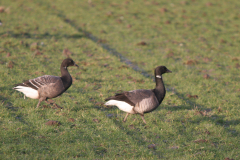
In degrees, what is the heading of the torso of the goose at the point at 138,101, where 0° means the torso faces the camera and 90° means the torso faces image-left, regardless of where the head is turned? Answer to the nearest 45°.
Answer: approximately 270°

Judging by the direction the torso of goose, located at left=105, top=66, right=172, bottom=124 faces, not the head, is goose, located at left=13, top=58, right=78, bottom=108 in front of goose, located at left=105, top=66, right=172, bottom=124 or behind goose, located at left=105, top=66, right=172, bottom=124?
behind

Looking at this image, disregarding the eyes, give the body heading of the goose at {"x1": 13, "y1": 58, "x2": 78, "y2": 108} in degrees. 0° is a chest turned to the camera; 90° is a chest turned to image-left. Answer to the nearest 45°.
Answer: approximately 270°

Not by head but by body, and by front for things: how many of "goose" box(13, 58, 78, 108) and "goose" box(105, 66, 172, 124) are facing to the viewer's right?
2

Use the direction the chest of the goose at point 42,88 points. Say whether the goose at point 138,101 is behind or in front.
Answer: in front
